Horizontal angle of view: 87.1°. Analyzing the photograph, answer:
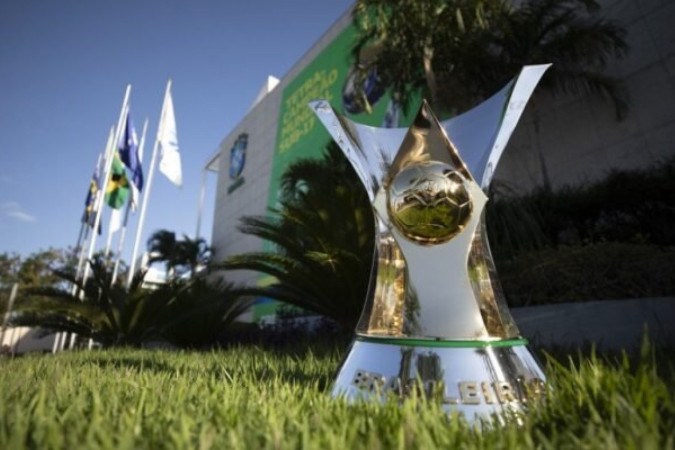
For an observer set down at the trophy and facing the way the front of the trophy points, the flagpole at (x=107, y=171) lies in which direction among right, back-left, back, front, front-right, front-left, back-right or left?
back-right

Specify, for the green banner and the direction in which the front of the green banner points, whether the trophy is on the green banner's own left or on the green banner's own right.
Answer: on the green banner's own left

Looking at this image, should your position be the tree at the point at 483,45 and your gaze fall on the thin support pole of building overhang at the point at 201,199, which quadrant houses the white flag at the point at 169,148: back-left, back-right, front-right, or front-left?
front-left

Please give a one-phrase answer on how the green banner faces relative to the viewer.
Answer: facing the viewer and to the left of the viewer

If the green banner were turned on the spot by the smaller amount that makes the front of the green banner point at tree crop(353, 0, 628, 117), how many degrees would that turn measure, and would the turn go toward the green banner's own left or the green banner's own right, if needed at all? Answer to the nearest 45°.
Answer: approximately 90° to the green banner's own left

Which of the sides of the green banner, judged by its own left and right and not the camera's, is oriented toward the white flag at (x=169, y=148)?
front

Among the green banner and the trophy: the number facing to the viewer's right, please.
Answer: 0

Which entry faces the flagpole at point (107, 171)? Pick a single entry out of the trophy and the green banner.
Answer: the green banner

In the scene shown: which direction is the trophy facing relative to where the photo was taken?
toward the camera

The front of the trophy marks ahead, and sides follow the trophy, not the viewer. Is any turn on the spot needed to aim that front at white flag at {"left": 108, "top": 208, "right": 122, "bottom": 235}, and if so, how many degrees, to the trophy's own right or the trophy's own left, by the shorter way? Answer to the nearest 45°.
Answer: approximately 135° to the trophy's own right

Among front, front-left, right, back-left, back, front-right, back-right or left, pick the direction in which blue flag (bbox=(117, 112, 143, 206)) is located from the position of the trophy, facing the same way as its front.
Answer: back-right

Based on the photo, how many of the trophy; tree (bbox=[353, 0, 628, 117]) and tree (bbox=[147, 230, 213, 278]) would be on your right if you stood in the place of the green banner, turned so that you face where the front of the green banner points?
1

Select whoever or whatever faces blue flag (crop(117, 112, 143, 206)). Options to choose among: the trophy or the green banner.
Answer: the green banner

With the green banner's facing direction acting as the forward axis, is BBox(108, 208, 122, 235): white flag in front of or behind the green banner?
in front
